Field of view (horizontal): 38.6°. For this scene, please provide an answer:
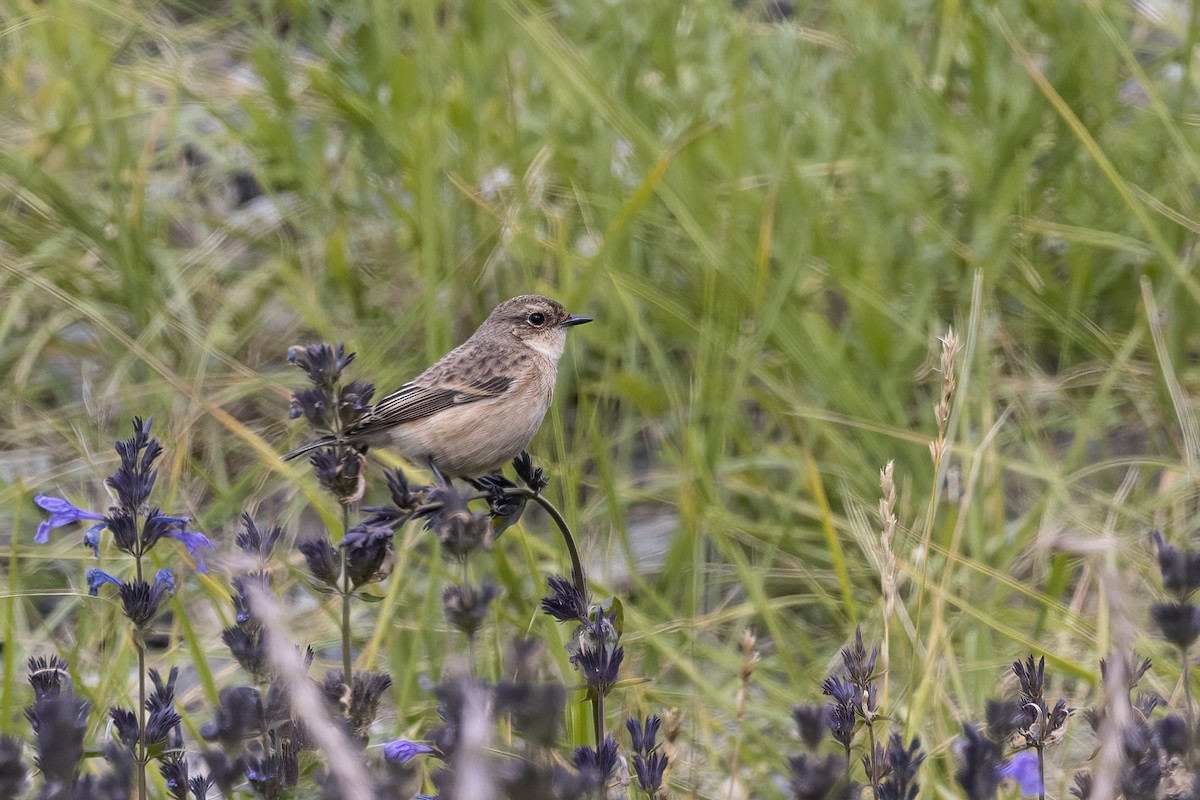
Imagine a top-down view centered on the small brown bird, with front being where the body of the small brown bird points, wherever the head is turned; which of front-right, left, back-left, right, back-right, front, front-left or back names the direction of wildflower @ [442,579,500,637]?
right

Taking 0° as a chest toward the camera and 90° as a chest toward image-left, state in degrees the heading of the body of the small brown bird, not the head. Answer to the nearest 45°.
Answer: approximately 270°

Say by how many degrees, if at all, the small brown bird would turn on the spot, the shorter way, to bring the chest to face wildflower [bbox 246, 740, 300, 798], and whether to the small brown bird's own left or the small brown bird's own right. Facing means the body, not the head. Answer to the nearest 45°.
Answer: approximately 90° to the small brown bird's own right

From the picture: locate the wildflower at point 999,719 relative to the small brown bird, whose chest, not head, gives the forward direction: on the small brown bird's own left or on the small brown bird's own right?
on the small brown bird's own right

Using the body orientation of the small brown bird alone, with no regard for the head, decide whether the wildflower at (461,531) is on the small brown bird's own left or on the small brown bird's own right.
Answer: on the small brown bird's own right

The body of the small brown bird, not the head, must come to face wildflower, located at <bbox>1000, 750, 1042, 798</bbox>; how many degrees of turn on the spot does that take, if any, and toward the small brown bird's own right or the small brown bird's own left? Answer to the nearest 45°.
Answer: approximately 45° to the small brown bird's own right
